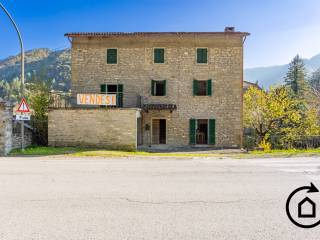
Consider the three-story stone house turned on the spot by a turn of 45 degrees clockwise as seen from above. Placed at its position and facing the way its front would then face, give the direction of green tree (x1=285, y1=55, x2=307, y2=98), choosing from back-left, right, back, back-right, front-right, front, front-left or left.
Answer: back

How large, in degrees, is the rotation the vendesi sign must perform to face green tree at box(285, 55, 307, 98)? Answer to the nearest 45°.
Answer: approximately 135° to its left

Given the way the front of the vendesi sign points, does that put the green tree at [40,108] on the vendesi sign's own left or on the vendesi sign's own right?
on the vendesi sign's own right

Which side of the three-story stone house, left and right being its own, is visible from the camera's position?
front

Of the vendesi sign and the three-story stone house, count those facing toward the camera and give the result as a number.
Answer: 2

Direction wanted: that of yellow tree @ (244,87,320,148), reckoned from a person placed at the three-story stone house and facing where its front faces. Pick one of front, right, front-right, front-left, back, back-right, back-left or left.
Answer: left

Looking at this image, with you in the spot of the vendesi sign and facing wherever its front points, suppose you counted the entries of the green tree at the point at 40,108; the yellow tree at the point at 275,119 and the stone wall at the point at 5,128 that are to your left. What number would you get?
1

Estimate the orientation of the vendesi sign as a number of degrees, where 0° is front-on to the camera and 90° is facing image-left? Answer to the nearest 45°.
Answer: approximately 0°
